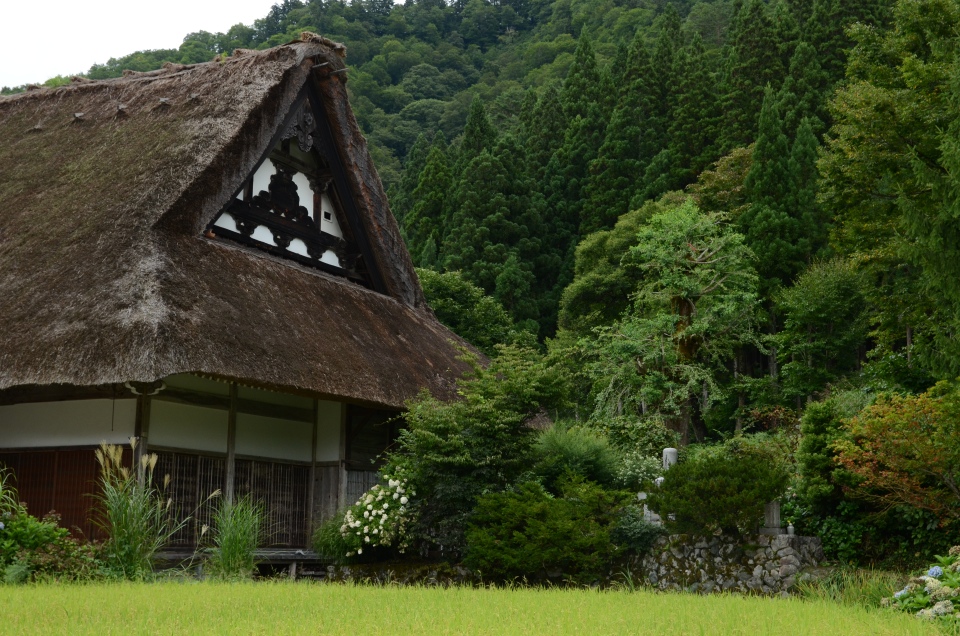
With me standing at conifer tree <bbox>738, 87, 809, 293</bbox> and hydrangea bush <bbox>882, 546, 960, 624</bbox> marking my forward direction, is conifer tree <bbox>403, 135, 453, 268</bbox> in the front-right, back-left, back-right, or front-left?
back-right

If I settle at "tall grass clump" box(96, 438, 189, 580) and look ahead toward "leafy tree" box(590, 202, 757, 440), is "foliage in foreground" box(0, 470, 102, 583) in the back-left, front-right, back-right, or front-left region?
back-left
